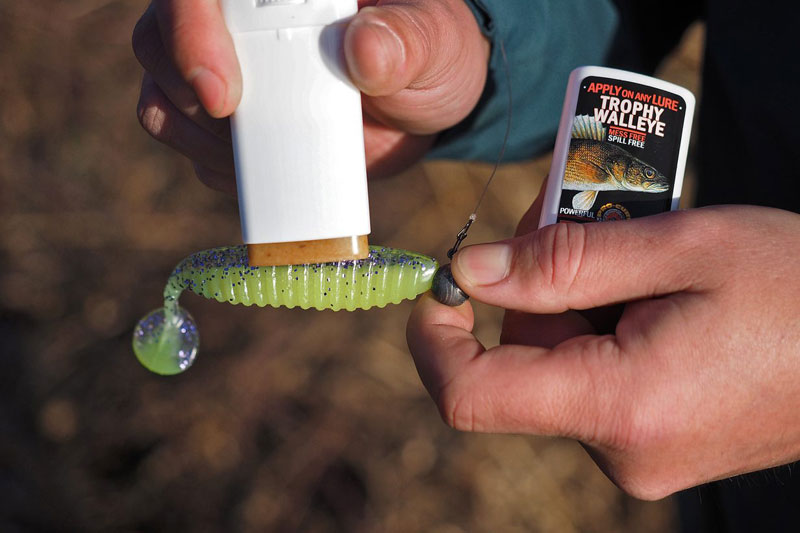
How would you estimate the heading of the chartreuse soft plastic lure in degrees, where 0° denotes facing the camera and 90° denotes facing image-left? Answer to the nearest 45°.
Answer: approximately 270°
